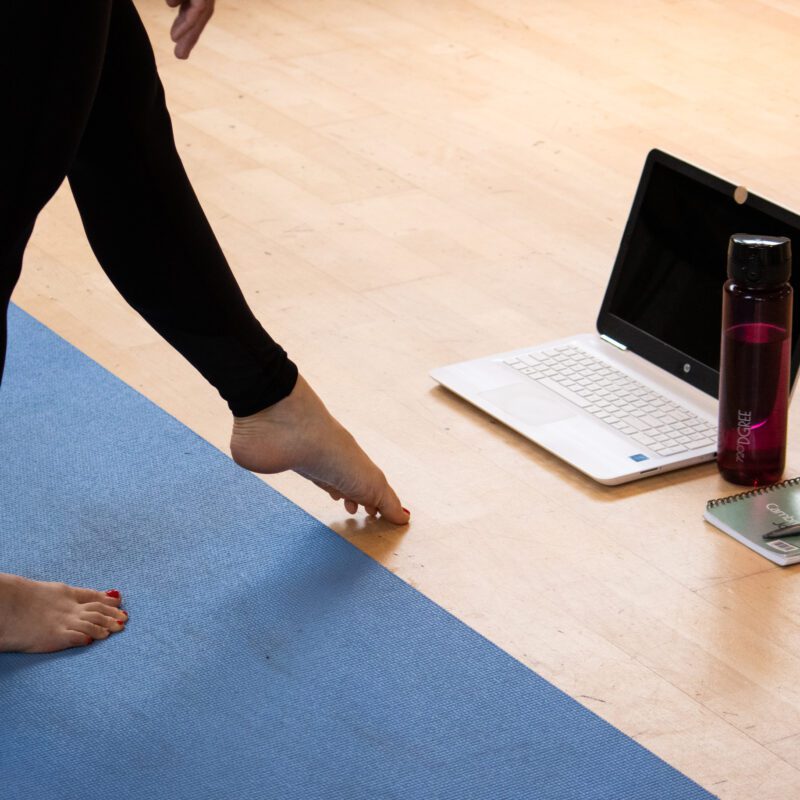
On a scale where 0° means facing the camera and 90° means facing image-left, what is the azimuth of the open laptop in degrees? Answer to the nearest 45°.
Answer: approximately 45°
